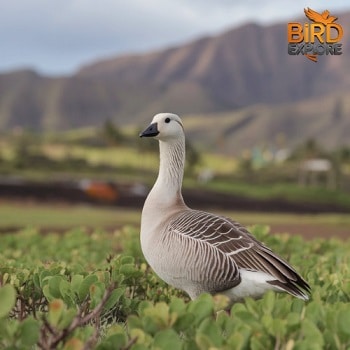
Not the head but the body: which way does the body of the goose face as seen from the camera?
to the viewer's left
